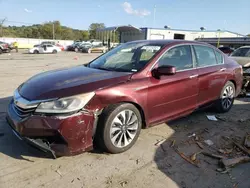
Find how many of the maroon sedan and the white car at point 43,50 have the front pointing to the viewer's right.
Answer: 0

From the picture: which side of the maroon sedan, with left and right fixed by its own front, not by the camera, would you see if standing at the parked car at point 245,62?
back

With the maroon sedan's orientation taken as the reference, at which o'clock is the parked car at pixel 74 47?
The parked car is roughly at 4 o'clock from the maroon sedan.

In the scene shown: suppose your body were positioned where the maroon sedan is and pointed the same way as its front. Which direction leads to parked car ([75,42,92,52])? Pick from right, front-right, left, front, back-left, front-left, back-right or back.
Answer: back-right

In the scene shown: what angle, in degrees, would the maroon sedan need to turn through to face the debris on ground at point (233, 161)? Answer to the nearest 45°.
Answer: approximately 135° to its left

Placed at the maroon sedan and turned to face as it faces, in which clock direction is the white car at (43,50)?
The white car is roughly at 4 o'clock from the maroon sedan.

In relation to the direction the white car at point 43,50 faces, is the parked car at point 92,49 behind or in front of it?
behind

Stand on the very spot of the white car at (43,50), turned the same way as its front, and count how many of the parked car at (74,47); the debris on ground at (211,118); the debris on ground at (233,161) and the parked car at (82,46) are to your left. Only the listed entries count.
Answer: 2

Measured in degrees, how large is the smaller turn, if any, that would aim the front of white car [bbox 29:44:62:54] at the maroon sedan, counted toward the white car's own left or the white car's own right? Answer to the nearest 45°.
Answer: approximately 90° to the white car's own left

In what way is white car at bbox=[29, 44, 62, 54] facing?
to the viewer's left

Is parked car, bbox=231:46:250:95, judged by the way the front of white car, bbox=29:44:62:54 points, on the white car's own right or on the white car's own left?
on the white car's own left

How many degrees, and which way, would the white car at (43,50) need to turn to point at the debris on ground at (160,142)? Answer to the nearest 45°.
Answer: approximately 90° to its left

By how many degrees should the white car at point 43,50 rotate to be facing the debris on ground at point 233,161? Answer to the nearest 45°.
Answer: approximately 90° to its left

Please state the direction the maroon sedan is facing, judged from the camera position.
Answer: facing the viewer and to the left of the viewer
